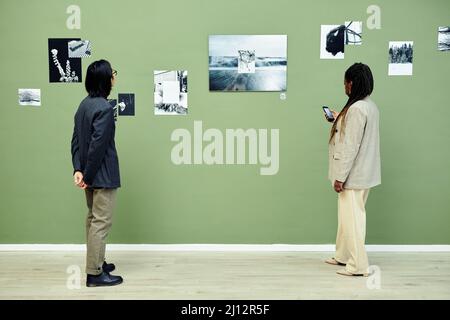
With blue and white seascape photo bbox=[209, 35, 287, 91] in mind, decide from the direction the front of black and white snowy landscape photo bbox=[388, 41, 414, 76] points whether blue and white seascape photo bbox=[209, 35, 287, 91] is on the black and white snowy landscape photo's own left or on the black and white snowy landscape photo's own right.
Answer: on the black and white snowy landscape photo's own right

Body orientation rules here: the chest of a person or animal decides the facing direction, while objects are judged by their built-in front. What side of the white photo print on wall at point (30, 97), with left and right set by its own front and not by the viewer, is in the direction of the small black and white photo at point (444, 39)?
left

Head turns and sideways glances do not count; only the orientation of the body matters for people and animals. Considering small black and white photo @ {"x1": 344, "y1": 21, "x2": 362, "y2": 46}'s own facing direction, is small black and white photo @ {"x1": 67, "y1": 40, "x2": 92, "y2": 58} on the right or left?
on its right

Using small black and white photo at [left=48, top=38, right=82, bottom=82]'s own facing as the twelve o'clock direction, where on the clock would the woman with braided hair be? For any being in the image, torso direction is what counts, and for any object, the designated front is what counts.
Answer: The woman with braided hair is roughly at 10 o'clock from the small black and white photo.

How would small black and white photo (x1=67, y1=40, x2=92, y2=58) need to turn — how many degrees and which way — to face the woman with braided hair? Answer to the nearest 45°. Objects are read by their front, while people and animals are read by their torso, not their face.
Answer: approximately 45° to its left

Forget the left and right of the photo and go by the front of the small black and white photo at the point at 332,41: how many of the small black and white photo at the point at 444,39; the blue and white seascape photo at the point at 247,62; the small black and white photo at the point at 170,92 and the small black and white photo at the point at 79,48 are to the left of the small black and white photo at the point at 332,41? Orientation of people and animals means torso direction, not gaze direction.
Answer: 1

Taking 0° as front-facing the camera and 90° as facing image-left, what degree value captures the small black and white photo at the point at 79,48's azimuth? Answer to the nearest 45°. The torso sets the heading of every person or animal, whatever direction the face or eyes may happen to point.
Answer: approximately 0°

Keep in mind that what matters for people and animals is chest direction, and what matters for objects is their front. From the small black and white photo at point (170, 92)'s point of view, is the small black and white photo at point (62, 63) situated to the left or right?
on its right

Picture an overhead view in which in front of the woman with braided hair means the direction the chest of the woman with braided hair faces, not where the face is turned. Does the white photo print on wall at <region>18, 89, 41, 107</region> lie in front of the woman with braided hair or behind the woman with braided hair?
in front

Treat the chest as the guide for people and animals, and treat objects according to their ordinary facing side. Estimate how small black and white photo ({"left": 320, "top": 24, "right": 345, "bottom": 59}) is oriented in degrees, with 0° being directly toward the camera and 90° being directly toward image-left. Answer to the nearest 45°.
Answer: approximately 0°

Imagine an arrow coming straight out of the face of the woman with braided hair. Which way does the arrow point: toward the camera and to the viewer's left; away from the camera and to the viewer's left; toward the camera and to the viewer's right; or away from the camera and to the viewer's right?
away from the camera and to the viewer's left
